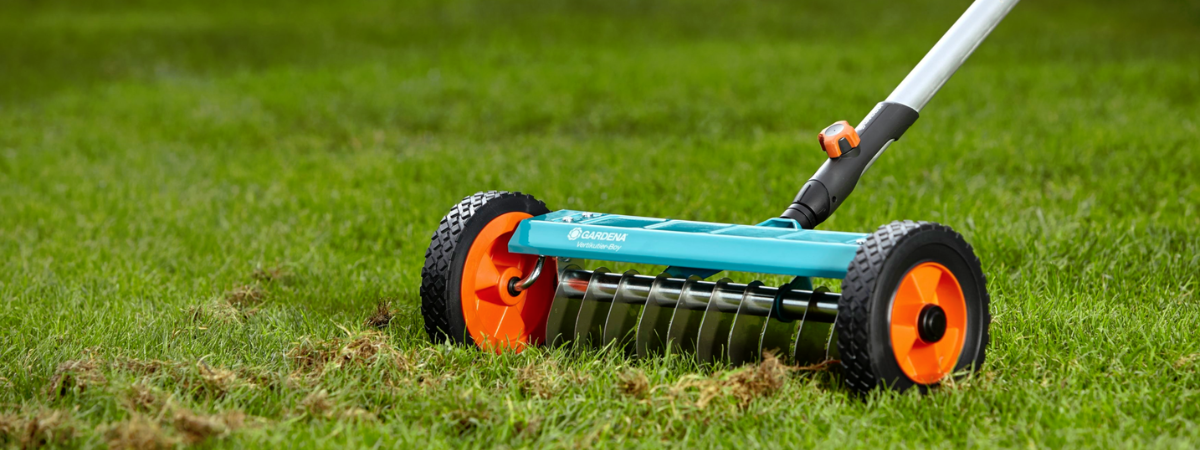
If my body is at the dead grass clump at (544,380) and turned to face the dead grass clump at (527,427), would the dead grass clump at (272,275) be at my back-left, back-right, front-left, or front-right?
back-right

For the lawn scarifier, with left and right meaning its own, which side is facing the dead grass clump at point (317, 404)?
front

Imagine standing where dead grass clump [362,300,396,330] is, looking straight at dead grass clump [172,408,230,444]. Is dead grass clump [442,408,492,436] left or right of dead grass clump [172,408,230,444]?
left

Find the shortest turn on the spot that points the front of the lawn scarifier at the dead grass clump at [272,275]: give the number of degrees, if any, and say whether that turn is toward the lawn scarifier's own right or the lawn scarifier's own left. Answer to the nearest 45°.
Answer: approximately 90° to the lawn scarifier's own right

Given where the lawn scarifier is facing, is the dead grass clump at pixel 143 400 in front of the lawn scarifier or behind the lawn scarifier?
in front

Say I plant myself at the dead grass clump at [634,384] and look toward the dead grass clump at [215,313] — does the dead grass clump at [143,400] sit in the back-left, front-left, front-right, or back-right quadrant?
front-left

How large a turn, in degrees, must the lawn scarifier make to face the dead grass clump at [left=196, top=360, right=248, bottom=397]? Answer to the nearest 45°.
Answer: approximately 45° to its right

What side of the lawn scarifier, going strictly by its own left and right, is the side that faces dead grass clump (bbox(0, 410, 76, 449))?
front

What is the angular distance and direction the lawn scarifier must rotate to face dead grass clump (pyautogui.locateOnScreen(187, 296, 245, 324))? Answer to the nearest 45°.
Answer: approximately 45° to its right

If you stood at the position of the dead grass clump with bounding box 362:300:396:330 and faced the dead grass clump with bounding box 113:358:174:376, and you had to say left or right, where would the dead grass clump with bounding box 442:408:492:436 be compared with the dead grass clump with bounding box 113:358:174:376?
left

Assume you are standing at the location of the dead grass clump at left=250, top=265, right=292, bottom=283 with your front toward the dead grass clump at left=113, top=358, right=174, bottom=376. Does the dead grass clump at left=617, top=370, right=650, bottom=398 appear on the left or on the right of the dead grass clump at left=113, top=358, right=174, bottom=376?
left

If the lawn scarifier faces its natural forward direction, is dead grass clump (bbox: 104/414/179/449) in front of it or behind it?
in front

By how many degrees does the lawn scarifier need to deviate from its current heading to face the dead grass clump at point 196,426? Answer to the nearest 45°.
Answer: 0° — it already faces it
